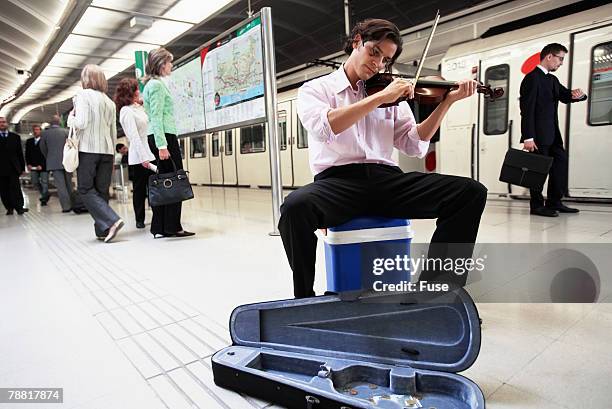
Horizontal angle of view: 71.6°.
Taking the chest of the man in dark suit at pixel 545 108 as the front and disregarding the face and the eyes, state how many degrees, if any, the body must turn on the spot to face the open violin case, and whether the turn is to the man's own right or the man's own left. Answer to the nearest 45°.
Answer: approximately 90° to the man's own right

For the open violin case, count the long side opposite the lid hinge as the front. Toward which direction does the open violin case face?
toward the camera

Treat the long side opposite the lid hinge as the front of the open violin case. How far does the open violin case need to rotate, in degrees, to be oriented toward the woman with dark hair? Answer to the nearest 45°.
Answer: approximately 135° to its right

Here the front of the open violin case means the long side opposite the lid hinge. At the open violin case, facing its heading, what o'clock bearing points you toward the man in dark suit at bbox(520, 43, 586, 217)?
The man in dark suit is roughly at 7 o'clock from the open violin case.

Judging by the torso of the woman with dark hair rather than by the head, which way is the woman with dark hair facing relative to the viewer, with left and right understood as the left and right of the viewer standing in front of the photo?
facing to the right of the viewer

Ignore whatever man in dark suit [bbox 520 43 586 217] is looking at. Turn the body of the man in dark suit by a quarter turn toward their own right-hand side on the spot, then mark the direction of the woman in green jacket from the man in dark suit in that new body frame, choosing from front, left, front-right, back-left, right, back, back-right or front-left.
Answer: front-right

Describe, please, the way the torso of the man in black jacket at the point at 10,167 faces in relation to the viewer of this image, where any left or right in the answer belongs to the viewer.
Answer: facing the viewer

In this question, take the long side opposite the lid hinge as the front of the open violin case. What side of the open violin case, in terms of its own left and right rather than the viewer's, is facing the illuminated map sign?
back

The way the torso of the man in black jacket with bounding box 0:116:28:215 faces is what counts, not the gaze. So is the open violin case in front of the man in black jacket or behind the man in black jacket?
in front
